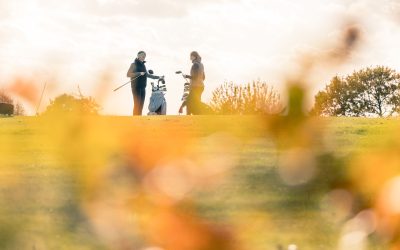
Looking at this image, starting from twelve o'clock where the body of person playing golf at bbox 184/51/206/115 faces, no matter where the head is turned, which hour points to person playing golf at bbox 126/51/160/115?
person playing golf at bbox 126/51/160/115 is roughly at 12 o'clock from person playing golf at bbox 184/51/206/115.

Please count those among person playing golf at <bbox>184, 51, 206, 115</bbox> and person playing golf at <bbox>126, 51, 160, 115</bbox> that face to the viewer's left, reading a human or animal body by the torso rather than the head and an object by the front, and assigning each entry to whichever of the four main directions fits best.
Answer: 1

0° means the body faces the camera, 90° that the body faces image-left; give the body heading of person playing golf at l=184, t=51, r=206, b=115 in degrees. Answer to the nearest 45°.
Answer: approximately 90°

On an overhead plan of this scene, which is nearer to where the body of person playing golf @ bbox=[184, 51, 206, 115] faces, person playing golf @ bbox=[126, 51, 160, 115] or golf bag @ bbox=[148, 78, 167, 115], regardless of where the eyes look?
the person playing golf
